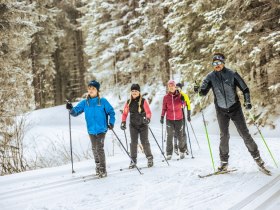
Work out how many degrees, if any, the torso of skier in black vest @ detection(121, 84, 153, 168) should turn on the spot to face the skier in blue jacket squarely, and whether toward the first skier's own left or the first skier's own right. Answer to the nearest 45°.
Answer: approximately 45° to the first skier's own right

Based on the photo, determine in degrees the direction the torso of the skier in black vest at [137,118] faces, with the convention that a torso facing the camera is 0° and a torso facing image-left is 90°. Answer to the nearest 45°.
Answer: approximately 0°

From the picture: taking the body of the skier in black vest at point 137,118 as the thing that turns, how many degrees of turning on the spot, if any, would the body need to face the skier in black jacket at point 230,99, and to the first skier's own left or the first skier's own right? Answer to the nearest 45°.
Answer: approximately 45° to the first skier's own left

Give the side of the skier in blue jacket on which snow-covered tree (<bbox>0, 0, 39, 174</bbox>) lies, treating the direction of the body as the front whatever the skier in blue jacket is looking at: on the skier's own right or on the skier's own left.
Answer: on the skier's own right

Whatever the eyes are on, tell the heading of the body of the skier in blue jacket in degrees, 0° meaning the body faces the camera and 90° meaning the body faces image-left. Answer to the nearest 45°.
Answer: approximately 45°

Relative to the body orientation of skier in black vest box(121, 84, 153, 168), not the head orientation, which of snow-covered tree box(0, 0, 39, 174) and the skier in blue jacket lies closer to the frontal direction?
the skier in blue jacket

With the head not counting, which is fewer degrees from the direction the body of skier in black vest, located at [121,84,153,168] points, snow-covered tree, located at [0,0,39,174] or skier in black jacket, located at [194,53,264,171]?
the skier in black jacket

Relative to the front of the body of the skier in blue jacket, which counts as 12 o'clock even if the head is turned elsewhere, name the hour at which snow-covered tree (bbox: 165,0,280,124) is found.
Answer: The snow-covered tree is roughly at 6 o'clock from the skier in blue jacket.
